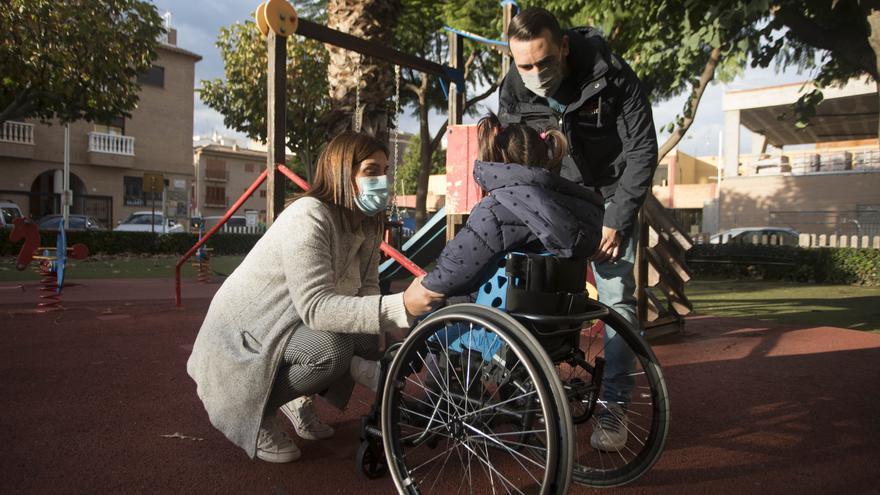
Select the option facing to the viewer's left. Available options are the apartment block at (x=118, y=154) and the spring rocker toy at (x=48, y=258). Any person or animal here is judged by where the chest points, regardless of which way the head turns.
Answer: the spring rocker toy

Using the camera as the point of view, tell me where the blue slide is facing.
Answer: facing to the left of the viewer

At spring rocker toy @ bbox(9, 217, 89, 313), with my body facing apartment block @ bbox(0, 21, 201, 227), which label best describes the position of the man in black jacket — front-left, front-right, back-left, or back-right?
back-right

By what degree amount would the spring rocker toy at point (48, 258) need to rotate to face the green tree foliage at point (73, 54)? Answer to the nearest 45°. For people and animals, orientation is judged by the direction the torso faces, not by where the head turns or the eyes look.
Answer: approximately 90° to its right

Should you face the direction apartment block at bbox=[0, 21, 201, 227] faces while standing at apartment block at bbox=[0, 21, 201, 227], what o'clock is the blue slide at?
The blue slide is roughly at 12 o'clock from the apartment block.

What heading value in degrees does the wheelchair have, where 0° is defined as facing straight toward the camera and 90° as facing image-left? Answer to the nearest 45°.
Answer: approximately 135°

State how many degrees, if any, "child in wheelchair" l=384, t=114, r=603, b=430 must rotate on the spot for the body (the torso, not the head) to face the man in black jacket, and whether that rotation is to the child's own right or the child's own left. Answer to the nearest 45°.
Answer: approximately 90° to the child's own right

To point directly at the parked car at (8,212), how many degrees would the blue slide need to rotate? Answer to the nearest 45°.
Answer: approximately 45° to its right

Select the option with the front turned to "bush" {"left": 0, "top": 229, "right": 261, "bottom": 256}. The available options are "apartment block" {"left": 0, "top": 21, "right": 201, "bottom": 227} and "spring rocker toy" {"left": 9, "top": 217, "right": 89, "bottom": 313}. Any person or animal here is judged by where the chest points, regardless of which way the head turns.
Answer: the apartment block

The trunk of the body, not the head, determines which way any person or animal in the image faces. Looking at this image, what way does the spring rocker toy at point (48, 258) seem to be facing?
to the viewer's left

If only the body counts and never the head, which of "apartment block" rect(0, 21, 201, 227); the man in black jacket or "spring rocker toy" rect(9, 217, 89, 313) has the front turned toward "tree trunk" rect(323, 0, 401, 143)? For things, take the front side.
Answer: the apartment block

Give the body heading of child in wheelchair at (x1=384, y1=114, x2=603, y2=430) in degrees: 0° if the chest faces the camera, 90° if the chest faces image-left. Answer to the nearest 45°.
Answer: approximately 135°

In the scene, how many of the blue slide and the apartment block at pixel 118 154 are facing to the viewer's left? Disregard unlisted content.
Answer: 1

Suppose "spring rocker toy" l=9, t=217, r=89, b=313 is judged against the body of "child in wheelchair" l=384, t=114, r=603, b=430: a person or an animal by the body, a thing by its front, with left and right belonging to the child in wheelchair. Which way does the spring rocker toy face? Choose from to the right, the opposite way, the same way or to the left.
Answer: to the left
